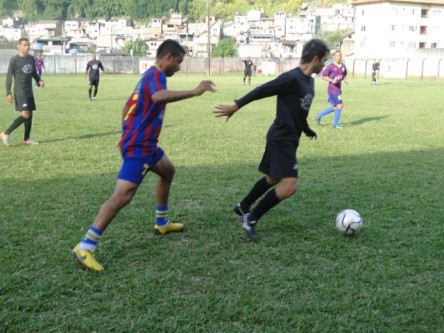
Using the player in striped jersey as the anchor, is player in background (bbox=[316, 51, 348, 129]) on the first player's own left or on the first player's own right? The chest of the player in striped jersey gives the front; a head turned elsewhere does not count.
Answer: on the first player's own left

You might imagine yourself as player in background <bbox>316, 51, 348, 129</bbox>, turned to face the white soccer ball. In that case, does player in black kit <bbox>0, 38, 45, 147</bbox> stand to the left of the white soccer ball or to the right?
right

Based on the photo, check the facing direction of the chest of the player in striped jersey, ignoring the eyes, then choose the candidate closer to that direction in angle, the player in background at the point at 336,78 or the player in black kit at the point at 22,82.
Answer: the player in background

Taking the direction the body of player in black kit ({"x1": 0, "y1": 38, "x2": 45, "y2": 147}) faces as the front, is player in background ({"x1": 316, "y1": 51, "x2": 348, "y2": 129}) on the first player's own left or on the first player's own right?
on the first player's own left

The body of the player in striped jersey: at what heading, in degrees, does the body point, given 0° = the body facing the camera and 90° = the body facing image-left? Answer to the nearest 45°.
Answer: approximately 270°

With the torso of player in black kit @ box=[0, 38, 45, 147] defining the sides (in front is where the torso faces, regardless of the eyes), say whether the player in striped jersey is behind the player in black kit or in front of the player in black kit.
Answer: in front

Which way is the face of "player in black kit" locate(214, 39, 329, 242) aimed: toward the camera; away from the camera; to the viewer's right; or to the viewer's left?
to the viewer's right

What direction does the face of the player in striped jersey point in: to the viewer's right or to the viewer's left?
to the viewer's right

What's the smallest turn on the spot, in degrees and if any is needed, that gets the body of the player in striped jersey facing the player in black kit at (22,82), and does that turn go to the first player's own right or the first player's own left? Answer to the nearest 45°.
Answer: approximately 90° to the first player's own left

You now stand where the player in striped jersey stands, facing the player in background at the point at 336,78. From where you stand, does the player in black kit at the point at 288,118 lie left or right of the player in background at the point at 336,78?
right

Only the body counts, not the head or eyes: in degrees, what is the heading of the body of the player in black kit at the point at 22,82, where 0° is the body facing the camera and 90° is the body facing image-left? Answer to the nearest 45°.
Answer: approximately 315°

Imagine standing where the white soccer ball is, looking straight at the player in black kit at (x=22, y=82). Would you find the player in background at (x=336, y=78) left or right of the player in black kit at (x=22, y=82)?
right

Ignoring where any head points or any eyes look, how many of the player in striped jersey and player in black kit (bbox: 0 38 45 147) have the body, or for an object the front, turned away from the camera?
0

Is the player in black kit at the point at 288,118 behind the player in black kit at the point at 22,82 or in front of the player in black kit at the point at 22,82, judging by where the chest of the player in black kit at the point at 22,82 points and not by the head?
in front
